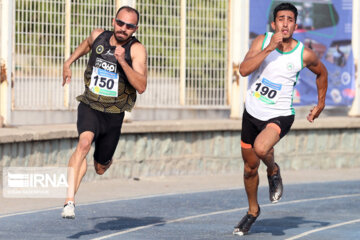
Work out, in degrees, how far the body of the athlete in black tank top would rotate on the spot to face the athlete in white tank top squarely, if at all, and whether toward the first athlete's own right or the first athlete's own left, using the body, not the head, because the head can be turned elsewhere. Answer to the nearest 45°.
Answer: approximately 90° to the first athlete's own left

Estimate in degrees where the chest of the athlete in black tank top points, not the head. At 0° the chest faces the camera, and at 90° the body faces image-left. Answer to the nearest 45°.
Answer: approximately 0°
